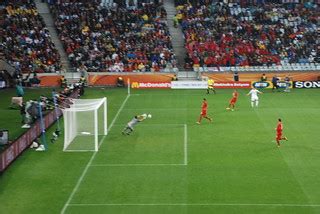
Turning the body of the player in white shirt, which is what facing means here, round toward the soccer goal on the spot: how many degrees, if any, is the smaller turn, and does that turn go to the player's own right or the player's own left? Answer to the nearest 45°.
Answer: approximately 45° to the player's own right

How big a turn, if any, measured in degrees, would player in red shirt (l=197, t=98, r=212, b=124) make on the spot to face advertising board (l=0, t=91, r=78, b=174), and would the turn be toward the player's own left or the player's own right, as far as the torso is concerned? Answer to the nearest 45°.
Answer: approximately 45° to the player's own left

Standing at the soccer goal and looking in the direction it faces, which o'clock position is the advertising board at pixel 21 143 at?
The advertising board is roughly at 5 o'clock from the soccer goal.

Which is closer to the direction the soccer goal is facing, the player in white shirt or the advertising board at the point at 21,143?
the player in white shirt

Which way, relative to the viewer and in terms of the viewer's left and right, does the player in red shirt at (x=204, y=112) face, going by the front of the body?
facing to the left of the viewer

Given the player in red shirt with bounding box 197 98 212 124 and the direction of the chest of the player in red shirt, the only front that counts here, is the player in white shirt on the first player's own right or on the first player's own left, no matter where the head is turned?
on the first player's own right

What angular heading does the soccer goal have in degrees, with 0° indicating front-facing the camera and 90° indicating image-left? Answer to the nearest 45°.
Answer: approximately 270°

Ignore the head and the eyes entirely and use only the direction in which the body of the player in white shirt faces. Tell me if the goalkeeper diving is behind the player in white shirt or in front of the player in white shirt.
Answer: in front
